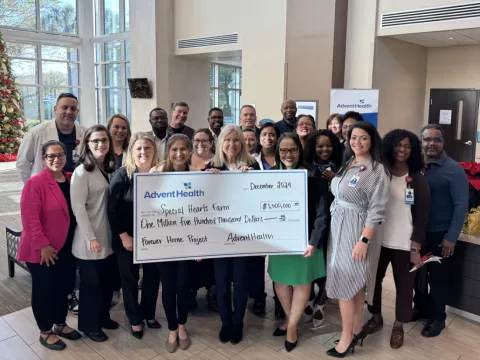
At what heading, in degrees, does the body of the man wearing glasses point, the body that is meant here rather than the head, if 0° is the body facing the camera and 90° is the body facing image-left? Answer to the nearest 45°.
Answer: approximately 45°

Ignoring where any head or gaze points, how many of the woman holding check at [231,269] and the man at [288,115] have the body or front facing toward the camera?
2

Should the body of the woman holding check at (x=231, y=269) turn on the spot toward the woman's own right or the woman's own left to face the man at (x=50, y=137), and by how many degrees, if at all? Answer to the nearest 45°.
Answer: approximately 135° to the woman's own right

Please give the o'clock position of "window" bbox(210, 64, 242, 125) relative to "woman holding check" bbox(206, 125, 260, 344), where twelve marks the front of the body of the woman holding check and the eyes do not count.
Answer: The window is roughly at 6 o'clock from the woman holding check.

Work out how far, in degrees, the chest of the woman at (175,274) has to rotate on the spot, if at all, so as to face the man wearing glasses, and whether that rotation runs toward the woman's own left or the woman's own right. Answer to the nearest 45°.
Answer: approximately 90° to the woman's own left

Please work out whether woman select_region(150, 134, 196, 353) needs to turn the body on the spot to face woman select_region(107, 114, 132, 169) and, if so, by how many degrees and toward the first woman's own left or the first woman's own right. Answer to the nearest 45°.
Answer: approximately 135° to the first woman's own right

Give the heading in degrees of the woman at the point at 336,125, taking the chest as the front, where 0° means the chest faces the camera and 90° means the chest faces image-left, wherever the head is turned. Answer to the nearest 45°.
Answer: approximately 0°

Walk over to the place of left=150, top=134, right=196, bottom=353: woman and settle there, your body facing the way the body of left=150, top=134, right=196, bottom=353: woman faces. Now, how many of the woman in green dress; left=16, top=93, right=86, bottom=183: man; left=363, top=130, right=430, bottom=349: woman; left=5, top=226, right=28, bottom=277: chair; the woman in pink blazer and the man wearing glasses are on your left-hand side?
3

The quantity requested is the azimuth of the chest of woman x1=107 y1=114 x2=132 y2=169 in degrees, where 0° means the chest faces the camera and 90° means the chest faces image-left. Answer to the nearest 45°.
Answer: approximately 0°
